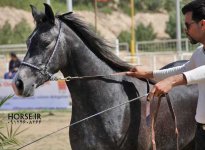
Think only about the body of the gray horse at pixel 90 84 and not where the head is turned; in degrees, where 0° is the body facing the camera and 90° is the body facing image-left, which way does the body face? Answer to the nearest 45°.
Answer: approximately 45°

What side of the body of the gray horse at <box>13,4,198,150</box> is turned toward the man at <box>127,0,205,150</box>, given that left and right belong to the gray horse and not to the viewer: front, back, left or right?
left

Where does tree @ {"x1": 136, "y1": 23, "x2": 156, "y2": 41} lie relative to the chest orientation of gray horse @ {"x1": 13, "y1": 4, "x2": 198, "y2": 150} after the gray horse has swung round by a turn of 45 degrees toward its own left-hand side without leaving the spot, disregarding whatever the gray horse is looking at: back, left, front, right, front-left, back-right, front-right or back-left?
back
